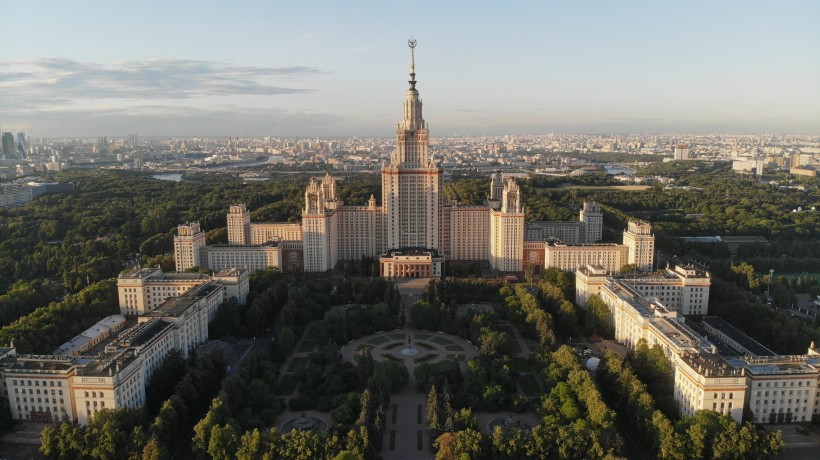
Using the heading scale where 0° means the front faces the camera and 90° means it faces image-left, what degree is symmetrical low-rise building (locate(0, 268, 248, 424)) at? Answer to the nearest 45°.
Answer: approximately 315°

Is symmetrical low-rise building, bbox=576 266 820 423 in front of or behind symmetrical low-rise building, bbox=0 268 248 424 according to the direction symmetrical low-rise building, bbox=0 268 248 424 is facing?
in front
